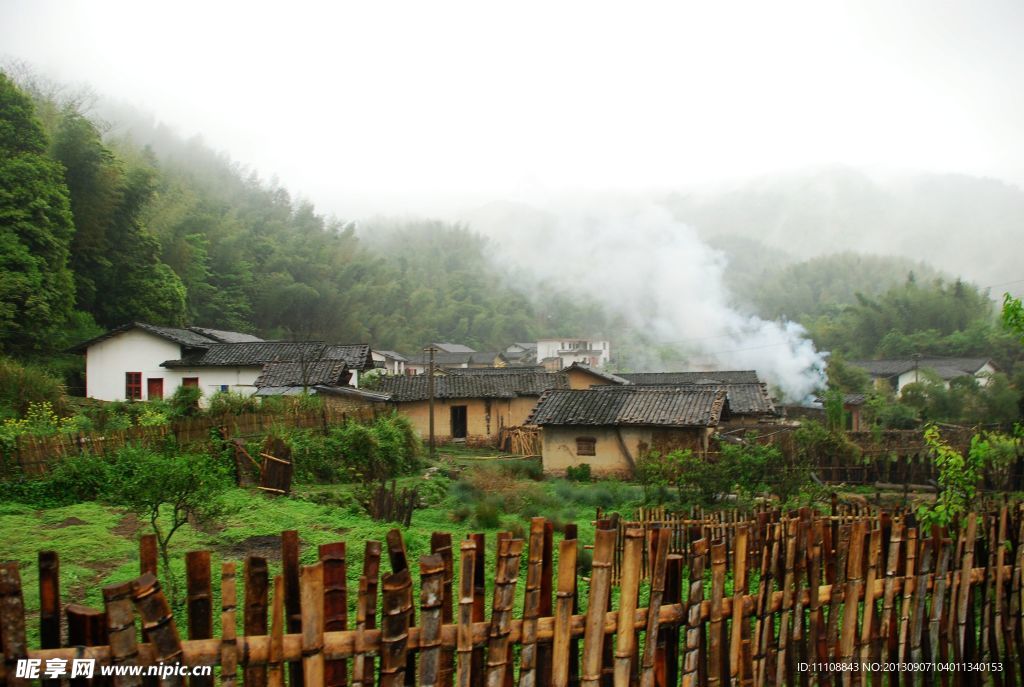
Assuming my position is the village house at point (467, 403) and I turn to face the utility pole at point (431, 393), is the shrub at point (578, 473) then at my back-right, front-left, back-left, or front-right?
front-left

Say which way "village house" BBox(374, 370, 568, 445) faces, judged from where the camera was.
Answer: facing the viewer

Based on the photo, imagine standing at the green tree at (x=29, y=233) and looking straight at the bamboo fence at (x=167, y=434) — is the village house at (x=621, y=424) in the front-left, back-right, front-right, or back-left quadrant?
front-left

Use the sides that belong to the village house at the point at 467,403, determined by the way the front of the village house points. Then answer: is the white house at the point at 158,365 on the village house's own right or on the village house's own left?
on the village house's own right

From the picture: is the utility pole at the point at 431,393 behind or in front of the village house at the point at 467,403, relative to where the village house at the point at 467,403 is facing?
in front

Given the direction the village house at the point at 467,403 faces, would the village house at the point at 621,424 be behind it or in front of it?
in front

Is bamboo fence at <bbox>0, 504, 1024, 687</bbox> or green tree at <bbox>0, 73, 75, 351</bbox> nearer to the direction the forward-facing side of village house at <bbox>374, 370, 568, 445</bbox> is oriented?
the bamboo fence

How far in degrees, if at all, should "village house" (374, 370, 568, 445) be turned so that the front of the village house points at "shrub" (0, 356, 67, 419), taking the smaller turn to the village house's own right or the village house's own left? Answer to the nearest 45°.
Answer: approximately 45° to the village house's own right

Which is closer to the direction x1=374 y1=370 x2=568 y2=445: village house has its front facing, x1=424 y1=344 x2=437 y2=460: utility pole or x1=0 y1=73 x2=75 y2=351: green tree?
the utility pole
